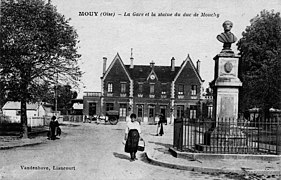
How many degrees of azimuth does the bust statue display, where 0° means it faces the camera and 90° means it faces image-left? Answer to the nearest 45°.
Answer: approximately 0°

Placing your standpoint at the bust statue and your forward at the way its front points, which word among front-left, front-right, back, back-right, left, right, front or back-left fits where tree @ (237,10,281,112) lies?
back

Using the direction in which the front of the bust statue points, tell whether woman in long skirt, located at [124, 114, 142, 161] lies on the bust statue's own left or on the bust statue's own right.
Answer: on the bust statue's own right

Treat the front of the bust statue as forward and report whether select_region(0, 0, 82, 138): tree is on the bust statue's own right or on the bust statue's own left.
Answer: on the bust statue's own right

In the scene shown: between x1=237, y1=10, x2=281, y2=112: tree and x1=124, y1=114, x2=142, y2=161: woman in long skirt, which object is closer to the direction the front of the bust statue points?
the woman in long skirt
